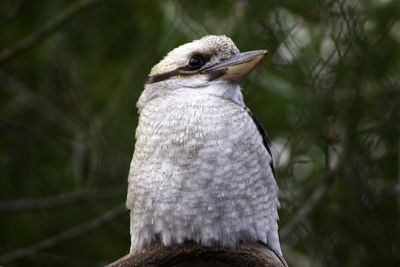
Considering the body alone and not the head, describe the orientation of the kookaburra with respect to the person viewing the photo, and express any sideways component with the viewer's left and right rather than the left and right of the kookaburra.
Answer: facing the viewer

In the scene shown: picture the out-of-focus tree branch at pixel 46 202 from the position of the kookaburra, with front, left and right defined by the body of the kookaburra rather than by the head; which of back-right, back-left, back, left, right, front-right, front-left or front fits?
back-right

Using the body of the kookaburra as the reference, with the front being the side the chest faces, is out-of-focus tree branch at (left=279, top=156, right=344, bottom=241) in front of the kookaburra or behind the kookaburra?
behind

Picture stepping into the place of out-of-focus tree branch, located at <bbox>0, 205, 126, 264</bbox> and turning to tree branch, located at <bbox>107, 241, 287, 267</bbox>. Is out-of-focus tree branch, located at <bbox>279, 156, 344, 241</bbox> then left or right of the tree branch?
left
